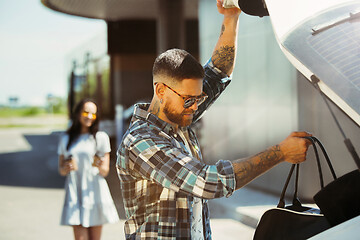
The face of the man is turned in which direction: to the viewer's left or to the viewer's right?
to the viewer's right

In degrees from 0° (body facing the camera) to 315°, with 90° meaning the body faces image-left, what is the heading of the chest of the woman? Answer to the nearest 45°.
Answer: approximately 0°

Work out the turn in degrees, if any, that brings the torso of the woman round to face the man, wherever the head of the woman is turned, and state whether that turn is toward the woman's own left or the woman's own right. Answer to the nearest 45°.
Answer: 0° — they already face them
